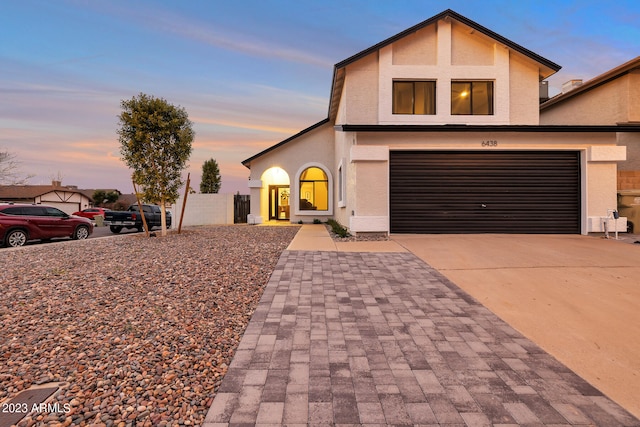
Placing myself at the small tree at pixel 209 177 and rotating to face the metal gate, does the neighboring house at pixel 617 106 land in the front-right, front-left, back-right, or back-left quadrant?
front-left

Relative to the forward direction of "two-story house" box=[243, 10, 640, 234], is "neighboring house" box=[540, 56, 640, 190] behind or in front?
behind

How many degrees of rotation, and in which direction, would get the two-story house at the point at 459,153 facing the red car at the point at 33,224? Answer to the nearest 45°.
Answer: approximately 90° to its right

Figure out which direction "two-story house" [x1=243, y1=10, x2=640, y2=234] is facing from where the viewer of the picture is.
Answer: facing the viewer

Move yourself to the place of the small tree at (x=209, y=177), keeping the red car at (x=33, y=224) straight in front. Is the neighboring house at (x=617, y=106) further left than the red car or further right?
left

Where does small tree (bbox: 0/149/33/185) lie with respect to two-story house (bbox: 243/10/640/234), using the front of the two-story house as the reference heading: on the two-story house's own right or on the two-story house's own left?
on the two-story house's own right

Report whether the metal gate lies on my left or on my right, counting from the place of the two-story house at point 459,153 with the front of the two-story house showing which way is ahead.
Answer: on my right
